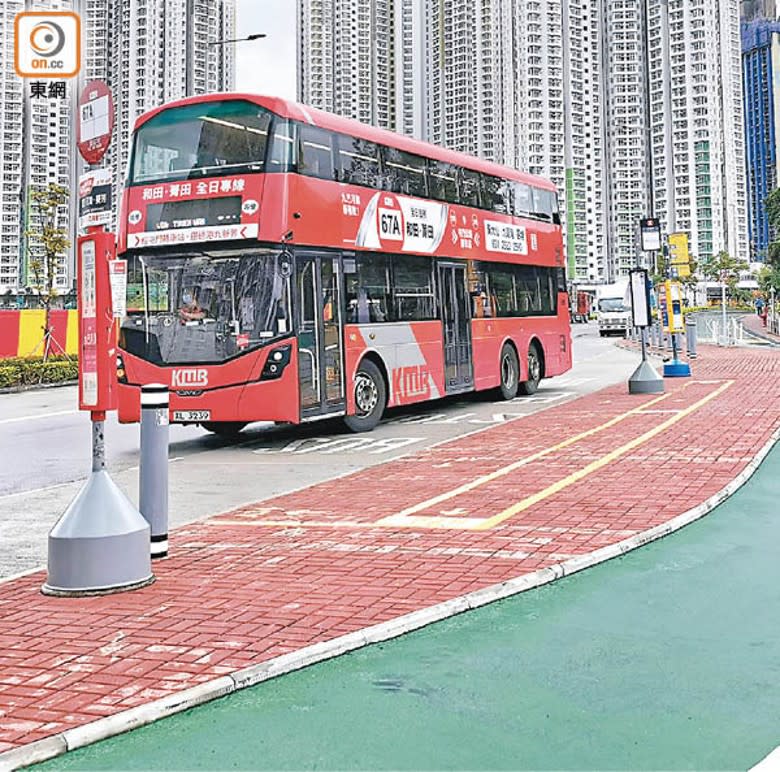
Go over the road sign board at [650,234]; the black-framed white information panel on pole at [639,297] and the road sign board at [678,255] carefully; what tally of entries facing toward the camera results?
3

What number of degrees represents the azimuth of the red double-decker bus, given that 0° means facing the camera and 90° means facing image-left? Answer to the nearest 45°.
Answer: approximately 45°

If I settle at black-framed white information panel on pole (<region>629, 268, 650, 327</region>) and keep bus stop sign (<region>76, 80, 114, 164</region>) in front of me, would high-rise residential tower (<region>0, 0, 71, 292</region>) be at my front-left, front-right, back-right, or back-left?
back-right

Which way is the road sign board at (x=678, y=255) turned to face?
toward the camera

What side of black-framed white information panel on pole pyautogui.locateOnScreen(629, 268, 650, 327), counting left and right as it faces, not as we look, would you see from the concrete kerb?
front

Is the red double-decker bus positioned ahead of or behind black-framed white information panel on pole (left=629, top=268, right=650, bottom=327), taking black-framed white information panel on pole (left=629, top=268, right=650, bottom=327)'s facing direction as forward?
ahead

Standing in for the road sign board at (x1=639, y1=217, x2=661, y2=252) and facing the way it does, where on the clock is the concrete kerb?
The concrete kerb is roughly at 12 o'clock from the road sign board.

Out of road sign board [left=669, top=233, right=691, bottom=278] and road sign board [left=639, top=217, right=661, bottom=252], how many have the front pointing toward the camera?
2

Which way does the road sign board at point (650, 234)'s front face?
toward the camera

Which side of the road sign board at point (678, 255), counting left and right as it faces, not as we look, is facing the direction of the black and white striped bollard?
front

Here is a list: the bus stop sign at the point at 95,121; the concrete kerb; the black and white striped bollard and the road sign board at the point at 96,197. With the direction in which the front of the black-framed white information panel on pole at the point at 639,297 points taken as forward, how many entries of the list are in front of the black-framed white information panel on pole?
4

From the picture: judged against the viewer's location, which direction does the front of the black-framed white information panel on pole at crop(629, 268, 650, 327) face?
facing the viewer

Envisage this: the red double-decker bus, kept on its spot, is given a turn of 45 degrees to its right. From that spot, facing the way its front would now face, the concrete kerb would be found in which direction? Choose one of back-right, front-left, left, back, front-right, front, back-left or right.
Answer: left

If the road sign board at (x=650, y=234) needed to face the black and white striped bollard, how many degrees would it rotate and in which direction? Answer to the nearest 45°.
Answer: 0° — it already faces it

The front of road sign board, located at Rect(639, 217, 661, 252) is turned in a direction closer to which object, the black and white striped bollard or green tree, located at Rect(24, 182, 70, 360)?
the black and white striped bollard
